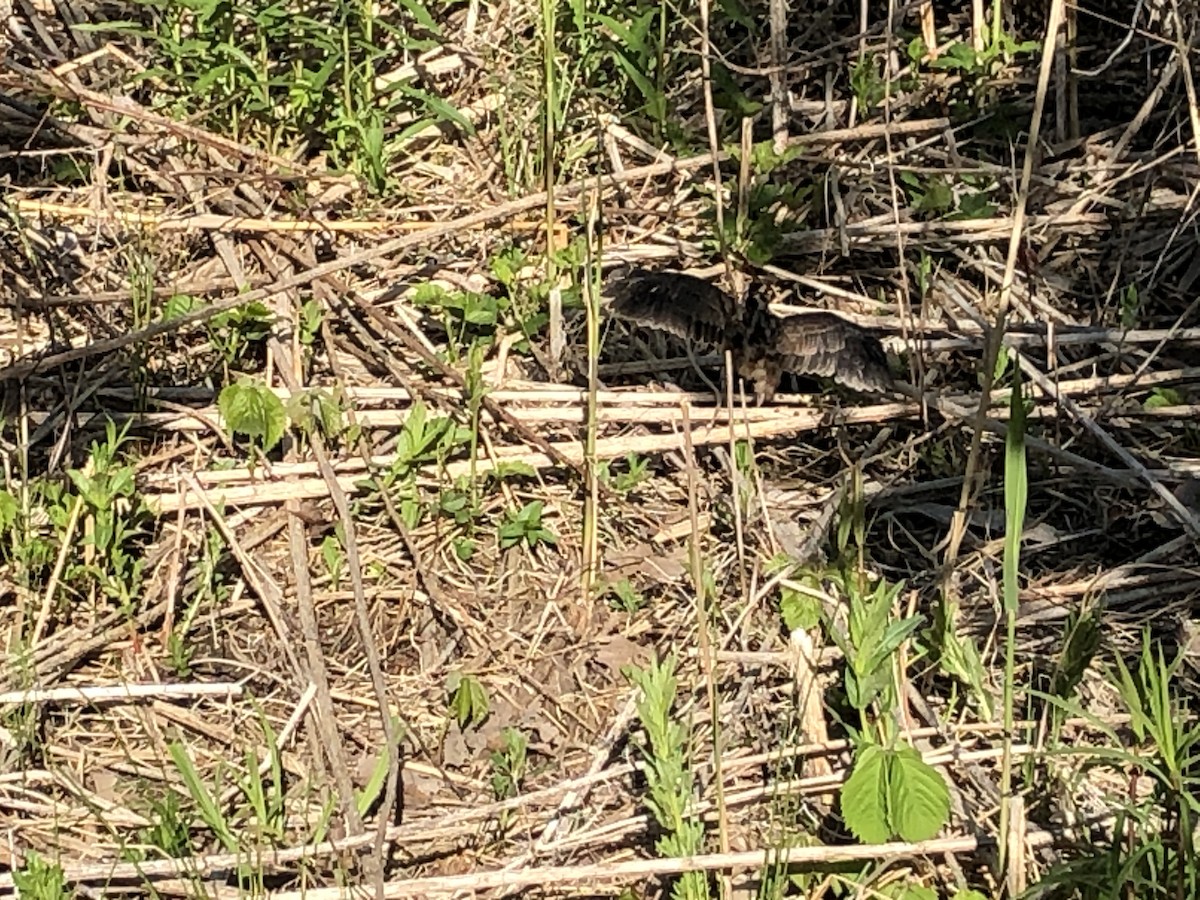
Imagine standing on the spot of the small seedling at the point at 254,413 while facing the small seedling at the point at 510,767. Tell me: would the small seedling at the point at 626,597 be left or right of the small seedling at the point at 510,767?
left

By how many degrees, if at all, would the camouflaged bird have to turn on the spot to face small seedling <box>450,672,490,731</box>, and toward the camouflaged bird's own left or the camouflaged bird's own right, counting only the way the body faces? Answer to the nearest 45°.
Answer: approximately 135° to the camouflaged bird's own left

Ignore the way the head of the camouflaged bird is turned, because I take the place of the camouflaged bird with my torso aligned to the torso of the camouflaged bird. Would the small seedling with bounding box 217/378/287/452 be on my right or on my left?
on my left

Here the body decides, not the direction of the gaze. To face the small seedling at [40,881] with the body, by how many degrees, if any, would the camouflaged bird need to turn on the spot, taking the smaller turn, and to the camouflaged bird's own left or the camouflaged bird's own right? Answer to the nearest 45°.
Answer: approximately 135° to the camouflaged bird's own left

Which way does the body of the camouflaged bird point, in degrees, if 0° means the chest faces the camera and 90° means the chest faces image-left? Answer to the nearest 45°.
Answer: approximately 180°
